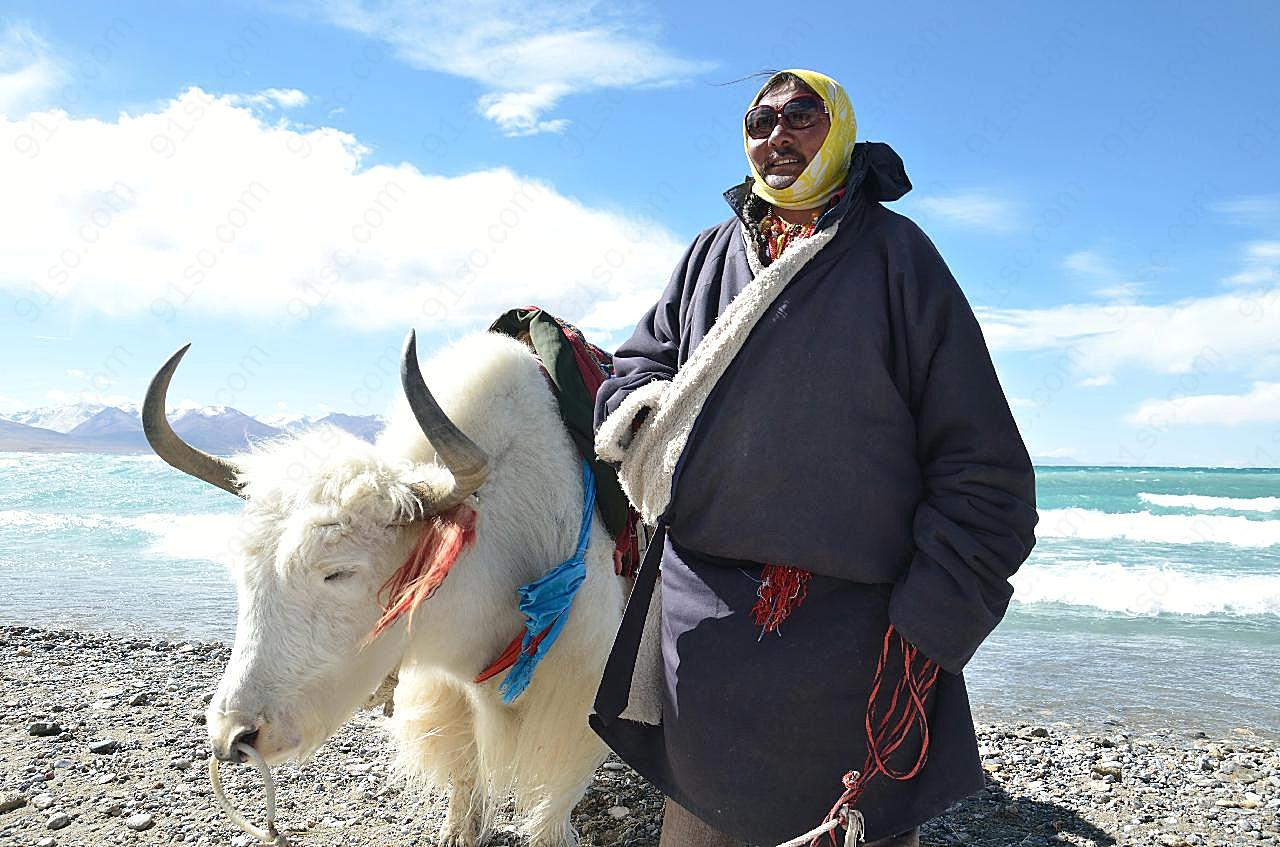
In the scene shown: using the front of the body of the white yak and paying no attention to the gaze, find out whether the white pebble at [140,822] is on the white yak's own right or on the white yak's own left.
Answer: on the white yak's own right

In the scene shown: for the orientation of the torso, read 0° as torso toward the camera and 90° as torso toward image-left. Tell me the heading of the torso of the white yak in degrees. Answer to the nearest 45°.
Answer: approximately 45°

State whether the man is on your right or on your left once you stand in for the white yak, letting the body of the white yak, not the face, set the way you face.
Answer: on your left

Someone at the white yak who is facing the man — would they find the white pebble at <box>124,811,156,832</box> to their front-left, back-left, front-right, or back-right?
back-right
